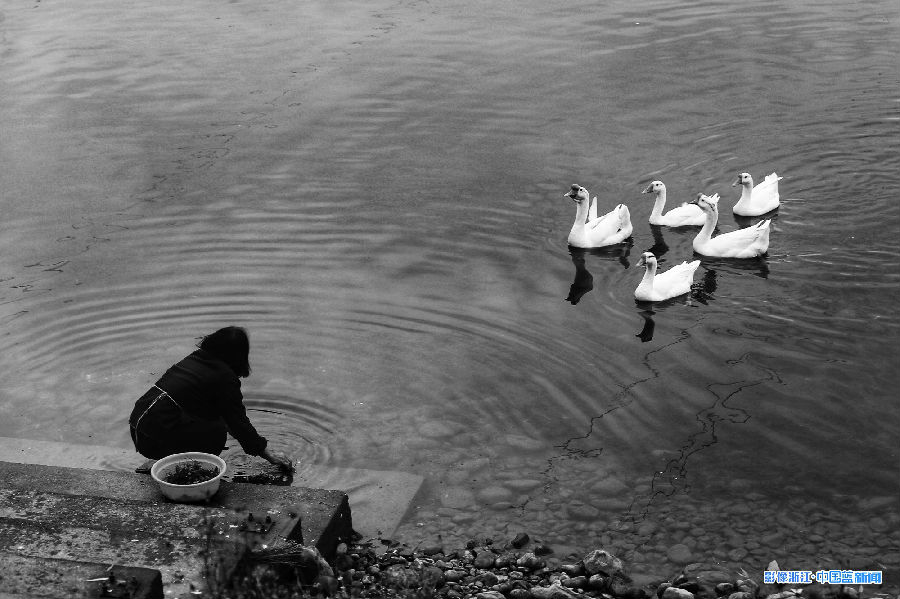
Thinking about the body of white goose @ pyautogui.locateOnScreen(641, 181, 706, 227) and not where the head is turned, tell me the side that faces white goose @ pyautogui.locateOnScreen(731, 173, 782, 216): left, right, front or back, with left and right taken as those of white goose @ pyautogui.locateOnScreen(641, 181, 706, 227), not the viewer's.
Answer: back

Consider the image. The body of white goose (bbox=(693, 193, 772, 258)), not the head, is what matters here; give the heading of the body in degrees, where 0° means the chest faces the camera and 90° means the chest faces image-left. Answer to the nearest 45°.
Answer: approximately 90°

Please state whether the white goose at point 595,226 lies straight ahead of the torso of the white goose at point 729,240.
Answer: yes

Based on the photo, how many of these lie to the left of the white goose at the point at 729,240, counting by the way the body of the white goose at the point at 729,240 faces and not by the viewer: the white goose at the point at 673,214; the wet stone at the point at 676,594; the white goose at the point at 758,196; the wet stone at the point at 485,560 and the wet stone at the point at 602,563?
3

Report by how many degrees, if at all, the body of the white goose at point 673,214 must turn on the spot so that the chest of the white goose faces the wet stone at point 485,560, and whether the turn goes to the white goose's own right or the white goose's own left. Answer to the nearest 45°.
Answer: approximately 90° to the white goose's own left

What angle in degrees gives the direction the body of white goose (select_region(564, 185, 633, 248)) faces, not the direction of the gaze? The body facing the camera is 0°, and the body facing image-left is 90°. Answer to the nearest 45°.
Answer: approximately 45°

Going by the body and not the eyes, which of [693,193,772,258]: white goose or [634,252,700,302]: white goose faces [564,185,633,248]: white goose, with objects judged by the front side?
[693,193,772,258]: white goose

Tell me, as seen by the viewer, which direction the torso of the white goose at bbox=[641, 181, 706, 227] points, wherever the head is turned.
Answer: to the viewer's left

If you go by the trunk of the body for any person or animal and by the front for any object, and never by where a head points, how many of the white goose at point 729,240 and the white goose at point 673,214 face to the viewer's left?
2

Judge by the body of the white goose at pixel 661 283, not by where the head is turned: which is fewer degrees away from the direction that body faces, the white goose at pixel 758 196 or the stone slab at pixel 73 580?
the stone slab
